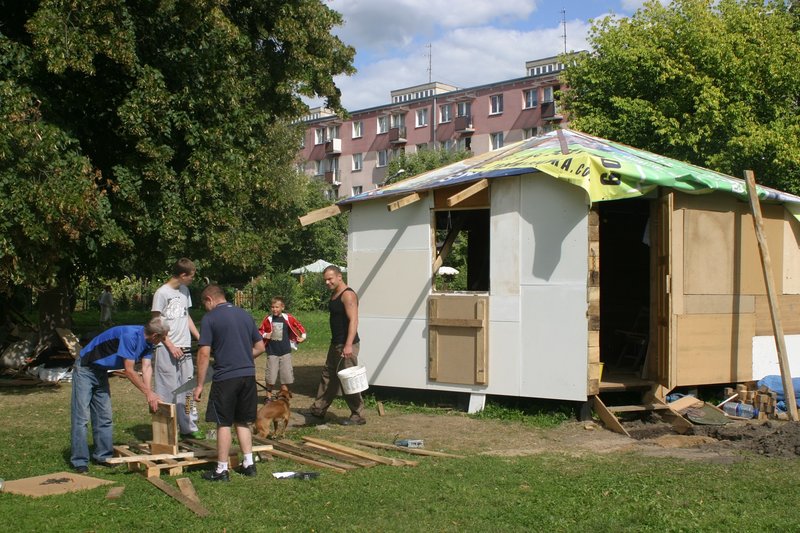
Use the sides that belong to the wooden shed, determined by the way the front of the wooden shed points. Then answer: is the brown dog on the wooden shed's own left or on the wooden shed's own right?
on the wooden shed's own right

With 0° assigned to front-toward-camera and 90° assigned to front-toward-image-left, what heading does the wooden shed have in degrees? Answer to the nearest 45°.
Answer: approximately 315°

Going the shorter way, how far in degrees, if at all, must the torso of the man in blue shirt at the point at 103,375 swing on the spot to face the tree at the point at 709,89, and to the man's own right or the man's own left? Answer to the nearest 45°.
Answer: approximately 45° to the man's own left

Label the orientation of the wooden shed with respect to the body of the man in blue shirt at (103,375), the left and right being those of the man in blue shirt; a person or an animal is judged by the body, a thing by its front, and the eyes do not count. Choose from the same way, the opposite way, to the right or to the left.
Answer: to the right

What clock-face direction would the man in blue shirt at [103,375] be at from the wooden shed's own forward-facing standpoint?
The man in blue shirt is roughly at 3 o'clock from the wooden shed.

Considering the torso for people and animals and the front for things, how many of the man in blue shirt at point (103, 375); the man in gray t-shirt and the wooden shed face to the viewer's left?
0

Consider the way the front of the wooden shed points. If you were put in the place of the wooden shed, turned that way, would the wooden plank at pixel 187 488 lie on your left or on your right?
on your right

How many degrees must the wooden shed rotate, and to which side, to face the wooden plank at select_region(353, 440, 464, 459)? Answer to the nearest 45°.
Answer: approximately 90° to its right

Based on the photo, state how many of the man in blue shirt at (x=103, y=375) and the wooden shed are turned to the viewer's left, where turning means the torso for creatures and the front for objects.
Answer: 0

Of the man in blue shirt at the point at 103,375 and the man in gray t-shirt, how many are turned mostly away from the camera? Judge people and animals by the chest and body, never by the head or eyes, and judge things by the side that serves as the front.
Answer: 0

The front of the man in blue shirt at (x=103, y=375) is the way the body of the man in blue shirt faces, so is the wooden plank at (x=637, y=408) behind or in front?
in front

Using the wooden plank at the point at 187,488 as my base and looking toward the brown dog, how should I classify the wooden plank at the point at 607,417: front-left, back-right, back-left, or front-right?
front-right

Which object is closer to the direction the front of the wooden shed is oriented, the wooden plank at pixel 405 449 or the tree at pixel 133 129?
the wooden plank

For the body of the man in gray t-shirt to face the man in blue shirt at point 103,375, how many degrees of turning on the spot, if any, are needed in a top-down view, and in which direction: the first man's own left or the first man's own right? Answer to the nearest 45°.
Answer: approximately 90° to the first man's own right

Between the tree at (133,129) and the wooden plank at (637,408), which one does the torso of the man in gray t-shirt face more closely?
the wooden plank

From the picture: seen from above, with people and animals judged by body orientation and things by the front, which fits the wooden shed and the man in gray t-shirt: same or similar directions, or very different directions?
same or similar directions

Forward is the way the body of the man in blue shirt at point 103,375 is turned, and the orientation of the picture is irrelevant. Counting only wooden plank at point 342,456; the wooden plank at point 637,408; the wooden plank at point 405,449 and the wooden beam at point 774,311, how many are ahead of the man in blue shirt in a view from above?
4

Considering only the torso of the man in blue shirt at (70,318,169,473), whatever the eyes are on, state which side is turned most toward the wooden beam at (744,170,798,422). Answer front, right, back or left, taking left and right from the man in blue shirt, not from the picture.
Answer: front

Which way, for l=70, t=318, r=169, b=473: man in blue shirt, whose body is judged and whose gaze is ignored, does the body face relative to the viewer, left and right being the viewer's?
facing to the right of the viewer
